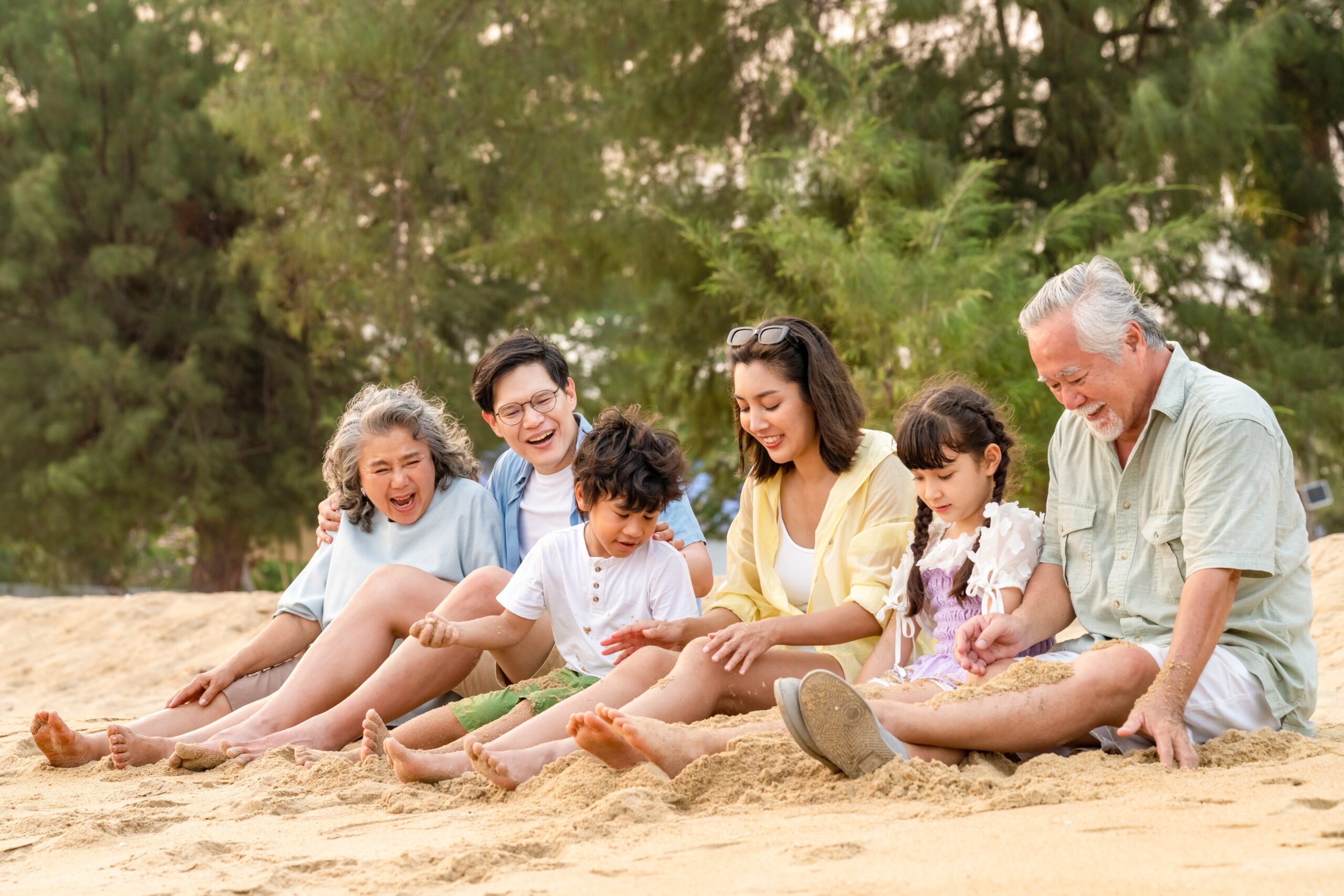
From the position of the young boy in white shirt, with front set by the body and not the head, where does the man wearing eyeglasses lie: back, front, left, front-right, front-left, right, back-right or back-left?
back-right

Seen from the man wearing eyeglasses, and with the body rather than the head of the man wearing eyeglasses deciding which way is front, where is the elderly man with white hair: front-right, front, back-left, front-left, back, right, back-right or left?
front-left

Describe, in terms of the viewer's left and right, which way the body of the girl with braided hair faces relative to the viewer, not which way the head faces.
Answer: facing the viewer and to the left of the viewer

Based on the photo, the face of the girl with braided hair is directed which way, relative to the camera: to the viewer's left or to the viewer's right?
to the viewer's left

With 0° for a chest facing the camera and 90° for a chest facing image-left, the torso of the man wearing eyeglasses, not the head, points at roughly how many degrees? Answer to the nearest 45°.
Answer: approximately 0°

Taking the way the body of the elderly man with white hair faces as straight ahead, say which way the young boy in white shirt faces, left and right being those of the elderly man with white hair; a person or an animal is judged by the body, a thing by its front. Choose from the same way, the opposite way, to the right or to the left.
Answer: the same way

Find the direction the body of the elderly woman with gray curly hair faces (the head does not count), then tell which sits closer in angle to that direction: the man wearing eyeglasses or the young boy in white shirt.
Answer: the young boy in white shirt

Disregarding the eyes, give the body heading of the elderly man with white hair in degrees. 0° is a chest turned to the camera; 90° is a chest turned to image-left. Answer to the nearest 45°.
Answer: approximately 45°

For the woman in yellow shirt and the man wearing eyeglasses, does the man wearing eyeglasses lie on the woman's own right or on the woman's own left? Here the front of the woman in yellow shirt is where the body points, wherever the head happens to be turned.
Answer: on the woman's own right

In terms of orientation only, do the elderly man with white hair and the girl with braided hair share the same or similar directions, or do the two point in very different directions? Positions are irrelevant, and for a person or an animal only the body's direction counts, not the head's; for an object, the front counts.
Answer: same or similar directions

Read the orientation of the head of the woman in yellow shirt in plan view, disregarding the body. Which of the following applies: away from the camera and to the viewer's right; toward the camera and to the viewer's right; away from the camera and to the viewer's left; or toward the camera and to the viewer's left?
toward the camera and to the viewer's left

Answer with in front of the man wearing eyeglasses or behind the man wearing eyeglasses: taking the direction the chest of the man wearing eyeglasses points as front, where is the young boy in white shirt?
in front

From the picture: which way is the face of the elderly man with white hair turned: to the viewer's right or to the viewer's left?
to the viewer's left

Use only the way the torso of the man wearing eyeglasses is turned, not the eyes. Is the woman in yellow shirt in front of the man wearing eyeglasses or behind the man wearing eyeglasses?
in front
